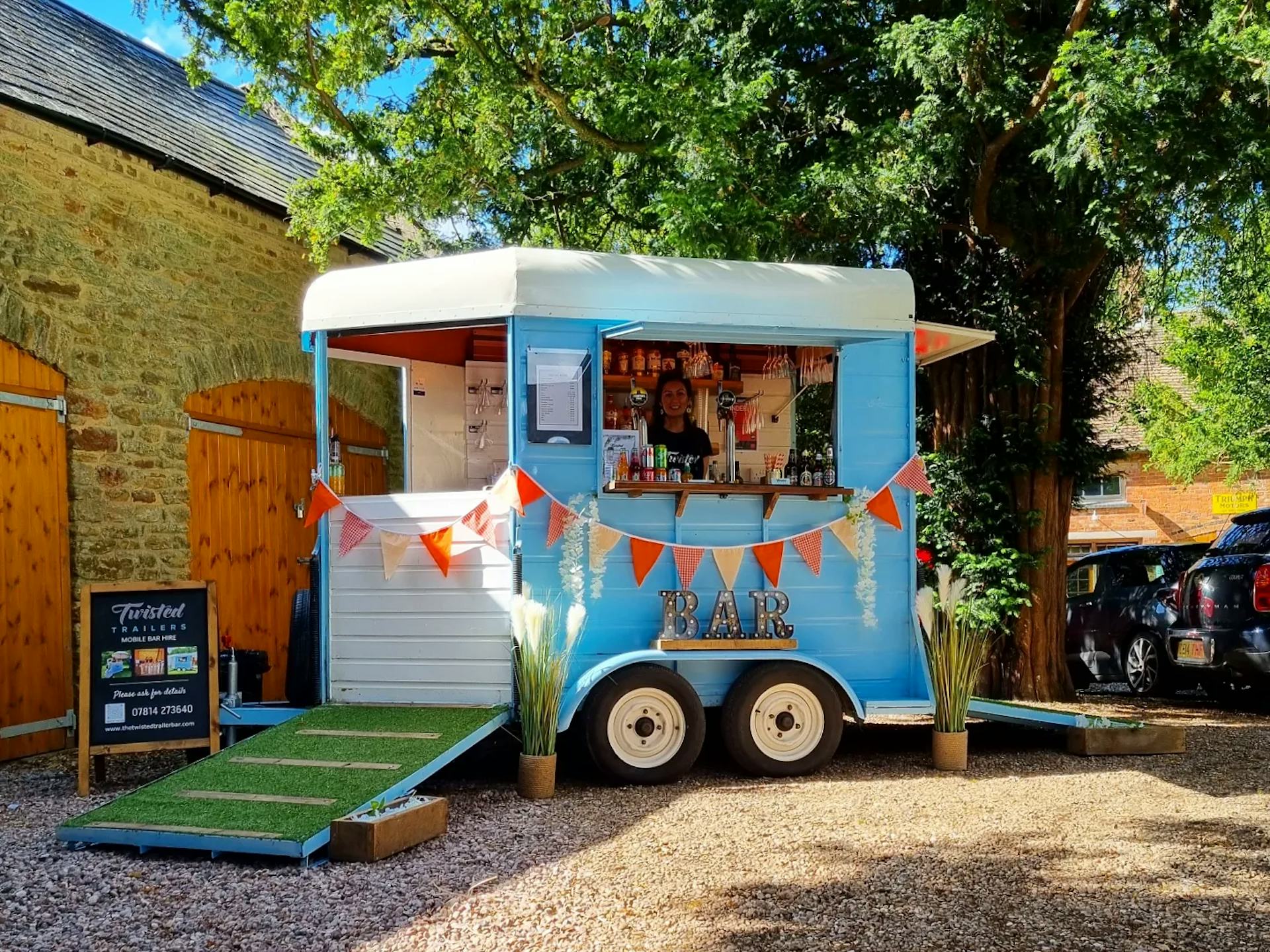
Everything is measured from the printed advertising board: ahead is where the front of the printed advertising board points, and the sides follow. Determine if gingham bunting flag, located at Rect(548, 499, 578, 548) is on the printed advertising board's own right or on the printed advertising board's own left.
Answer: on the printed advertising board's own left

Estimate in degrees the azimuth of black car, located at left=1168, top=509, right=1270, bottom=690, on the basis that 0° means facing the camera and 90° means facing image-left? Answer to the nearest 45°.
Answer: approximately 225°

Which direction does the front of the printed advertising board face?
toward the camera

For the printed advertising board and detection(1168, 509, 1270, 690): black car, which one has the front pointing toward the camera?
the printed advertising board

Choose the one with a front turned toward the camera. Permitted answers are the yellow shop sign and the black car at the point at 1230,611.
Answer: the yellow shop sign

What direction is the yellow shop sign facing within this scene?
toward the camera

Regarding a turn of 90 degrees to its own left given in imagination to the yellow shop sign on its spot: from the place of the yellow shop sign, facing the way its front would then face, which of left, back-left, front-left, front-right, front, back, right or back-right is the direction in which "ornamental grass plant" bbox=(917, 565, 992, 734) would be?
right

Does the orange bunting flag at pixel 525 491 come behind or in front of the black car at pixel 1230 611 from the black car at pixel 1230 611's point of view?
behind

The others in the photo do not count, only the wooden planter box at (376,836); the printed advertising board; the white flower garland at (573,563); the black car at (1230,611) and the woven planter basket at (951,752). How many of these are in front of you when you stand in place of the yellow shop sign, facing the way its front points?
5

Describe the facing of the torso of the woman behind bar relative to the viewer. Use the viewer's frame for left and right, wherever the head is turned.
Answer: facing the viewer
